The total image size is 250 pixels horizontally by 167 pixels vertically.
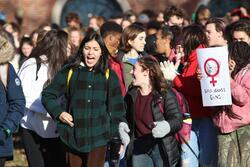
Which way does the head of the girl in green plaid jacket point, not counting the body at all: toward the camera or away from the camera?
toward the camera

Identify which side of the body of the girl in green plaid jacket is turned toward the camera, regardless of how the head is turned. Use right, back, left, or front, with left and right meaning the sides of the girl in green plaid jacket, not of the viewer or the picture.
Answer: front
